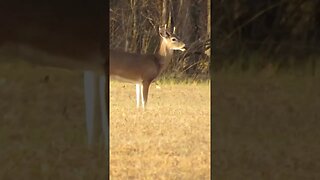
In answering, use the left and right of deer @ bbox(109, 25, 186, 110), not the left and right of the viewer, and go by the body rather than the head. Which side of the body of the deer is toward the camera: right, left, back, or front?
right
